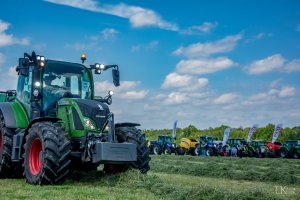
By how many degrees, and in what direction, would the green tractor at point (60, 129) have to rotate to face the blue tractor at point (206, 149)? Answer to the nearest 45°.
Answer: approximately 90° to its left

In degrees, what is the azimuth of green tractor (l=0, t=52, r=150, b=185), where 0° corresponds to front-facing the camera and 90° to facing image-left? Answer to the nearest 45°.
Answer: approximately 315°

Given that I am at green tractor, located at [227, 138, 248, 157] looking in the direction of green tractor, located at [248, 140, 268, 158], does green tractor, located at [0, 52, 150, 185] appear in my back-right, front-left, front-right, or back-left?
back-right

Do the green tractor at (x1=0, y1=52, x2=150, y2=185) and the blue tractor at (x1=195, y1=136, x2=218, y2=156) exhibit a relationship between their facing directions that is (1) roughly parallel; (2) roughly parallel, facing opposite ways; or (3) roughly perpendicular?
roughly parallel

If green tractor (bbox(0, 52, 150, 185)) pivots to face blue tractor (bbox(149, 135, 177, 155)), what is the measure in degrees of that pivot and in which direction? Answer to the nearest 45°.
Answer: approximately 135° to its left

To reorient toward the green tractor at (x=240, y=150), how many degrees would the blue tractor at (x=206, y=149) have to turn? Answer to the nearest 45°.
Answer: approximately 135° to its left

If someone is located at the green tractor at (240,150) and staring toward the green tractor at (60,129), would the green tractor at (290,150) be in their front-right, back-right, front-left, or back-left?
back-left

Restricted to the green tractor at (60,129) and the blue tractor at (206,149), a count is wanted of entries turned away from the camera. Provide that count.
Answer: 0

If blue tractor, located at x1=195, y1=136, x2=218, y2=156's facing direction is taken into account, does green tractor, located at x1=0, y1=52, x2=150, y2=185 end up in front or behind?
in front

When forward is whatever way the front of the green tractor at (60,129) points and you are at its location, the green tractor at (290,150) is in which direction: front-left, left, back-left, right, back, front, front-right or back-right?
left

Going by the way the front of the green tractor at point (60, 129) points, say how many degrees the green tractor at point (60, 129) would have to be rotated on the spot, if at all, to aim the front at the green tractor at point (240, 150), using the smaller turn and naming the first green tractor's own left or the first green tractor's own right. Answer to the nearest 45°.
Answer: approximately 90° to the first green tractor's own left

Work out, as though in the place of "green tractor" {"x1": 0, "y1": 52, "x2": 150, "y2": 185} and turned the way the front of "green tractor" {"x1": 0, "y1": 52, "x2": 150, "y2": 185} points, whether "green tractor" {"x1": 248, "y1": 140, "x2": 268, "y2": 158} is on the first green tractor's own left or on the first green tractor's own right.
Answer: on the first green tractor's own left
